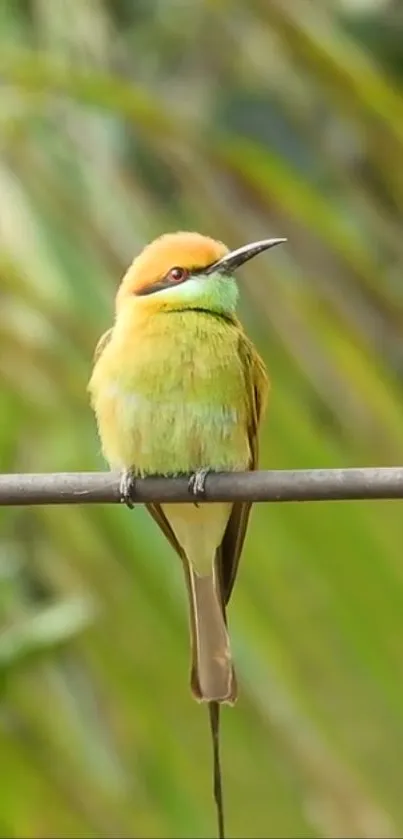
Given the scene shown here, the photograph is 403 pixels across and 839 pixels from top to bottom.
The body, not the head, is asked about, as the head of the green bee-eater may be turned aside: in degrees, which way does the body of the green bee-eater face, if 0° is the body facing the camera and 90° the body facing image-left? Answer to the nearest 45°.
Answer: approximately 0°
